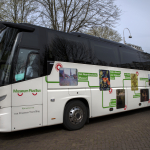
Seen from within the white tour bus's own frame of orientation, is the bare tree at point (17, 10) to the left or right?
on its right

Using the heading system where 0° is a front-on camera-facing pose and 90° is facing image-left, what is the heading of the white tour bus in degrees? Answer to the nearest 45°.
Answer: approximately 45°
